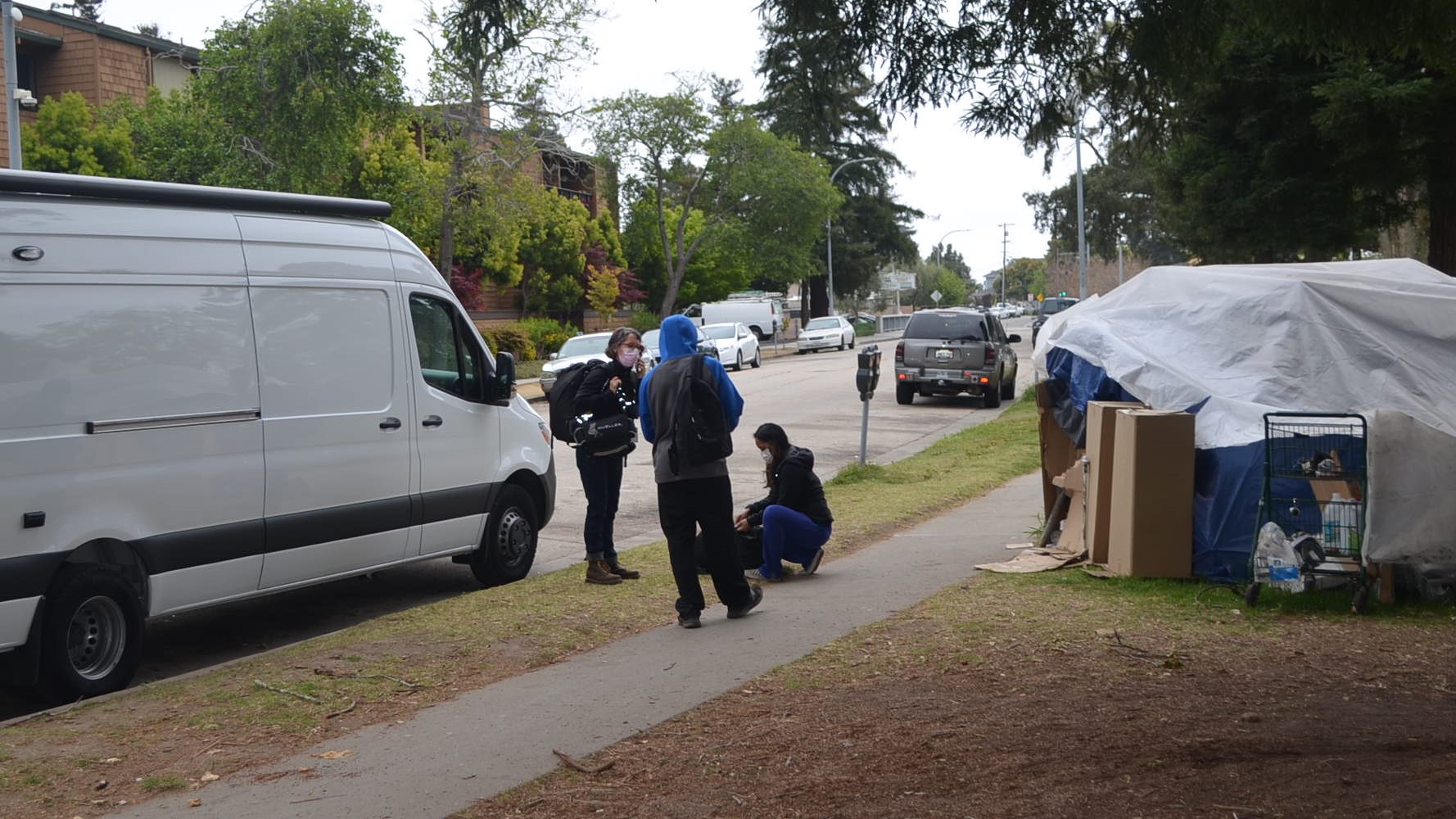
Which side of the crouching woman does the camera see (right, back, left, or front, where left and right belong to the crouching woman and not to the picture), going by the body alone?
left

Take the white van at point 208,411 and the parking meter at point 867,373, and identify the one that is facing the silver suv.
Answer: the white van

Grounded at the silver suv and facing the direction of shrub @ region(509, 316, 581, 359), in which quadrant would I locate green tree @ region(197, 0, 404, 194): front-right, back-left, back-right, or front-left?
front-left

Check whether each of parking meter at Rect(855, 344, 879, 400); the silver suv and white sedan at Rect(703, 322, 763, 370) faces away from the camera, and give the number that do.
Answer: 1

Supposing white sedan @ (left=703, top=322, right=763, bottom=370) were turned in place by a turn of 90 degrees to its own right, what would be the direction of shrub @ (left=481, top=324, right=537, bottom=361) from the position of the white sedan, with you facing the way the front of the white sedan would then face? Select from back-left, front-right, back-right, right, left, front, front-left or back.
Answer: front-left

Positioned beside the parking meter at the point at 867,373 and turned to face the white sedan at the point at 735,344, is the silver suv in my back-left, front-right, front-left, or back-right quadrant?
front-right

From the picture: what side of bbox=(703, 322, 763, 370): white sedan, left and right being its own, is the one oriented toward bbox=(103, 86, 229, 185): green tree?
front

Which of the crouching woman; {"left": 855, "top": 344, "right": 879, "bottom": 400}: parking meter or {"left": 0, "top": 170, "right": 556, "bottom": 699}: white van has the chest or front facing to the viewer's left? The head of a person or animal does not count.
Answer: the crouching woman

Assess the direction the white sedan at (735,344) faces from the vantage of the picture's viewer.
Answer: facing the viewer and to the left of the viewer

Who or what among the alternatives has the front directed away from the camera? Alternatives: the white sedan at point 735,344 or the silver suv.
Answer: the silver suv

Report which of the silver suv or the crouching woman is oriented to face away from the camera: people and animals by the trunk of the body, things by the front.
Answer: the silver suv

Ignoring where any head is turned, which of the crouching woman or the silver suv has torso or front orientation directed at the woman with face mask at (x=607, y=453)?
the crouching woman

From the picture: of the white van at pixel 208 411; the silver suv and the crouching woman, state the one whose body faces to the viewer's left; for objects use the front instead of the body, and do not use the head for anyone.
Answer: the crouching woman

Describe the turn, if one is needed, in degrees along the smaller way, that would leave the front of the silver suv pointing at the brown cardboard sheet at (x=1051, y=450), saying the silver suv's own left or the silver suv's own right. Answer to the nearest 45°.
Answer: approximately 180°

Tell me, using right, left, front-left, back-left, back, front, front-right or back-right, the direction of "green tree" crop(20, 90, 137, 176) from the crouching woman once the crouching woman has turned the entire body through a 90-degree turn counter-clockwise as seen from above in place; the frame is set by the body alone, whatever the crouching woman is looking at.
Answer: back-right

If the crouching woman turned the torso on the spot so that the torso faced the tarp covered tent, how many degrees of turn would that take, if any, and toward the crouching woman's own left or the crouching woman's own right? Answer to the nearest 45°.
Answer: approximately 180°

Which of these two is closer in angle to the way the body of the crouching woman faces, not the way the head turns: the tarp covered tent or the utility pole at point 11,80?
the utility pole
